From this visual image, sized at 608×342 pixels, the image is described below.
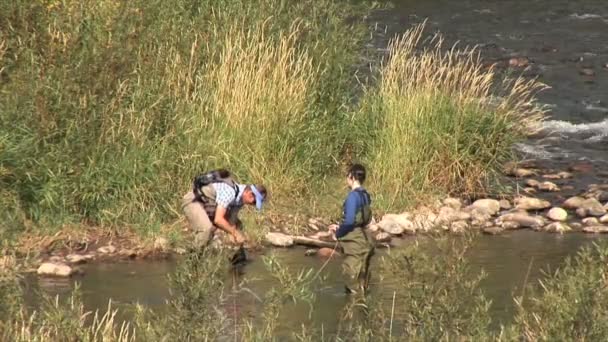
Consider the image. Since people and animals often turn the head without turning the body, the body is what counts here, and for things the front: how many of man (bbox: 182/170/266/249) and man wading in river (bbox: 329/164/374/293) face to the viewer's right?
1

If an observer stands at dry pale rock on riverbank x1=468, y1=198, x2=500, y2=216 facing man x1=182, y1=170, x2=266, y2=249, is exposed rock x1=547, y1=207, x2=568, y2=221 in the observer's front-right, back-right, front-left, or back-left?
back-left

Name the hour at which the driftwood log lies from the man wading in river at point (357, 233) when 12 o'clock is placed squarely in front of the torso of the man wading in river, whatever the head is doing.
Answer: The driftwood log is roughly at 1 o'clock from the man wading in river.

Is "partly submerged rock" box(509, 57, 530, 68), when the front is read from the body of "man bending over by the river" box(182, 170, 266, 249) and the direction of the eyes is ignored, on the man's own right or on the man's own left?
on the man's own left

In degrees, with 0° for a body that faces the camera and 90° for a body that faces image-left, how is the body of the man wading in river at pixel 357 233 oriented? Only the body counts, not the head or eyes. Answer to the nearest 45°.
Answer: approximately 135°

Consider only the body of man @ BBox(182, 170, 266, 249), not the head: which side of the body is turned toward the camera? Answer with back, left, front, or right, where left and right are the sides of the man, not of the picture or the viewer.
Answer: right

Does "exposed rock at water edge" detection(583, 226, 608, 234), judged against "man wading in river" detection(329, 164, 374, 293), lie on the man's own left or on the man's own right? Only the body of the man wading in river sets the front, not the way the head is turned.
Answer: on the man's own right
